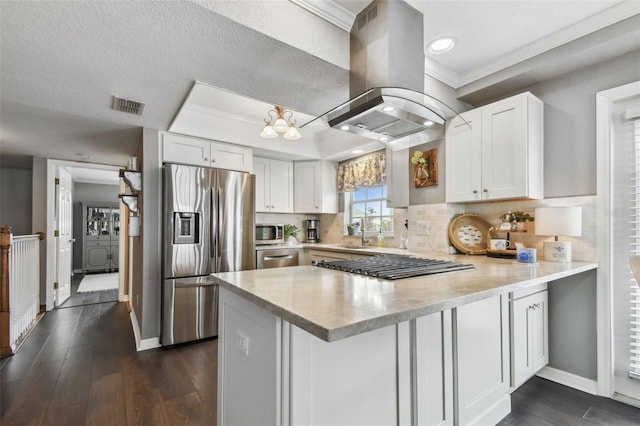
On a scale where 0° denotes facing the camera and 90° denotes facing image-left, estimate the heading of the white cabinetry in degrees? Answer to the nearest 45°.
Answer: approximately 315°

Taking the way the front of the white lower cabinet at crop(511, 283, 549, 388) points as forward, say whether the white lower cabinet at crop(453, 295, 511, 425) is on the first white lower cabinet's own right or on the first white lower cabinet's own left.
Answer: on the first white lower cabinet's own right

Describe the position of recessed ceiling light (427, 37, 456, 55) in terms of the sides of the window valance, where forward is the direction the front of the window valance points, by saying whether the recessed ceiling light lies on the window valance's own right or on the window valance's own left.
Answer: on the window valance's own left

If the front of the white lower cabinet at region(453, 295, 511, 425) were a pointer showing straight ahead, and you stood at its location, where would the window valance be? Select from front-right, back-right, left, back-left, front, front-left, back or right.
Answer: back

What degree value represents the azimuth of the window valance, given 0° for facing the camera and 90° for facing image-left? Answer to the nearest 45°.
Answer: approximately 45°

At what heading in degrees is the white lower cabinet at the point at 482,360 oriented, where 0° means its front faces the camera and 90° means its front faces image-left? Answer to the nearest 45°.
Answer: approximately 315°

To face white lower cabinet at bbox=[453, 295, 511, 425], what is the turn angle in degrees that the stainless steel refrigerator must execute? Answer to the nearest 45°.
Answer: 0° — it already faces it

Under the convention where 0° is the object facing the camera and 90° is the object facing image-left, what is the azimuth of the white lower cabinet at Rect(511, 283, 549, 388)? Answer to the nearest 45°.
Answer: approximately 315°

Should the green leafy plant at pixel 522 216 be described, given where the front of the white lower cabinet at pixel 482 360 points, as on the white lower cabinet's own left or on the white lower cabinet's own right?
on the white lower cabinet's own left

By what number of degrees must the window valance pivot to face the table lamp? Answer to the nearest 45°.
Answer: approximately 90° to its left
